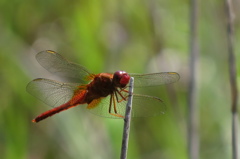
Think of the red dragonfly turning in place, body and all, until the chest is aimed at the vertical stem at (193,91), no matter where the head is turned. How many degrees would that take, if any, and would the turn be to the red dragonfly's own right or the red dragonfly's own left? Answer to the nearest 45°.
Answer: approximately 45° to the red dragonfly's own left

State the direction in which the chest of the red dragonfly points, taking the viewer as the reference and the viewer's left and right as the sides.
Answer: facing the viewer and to the right of the viewer
